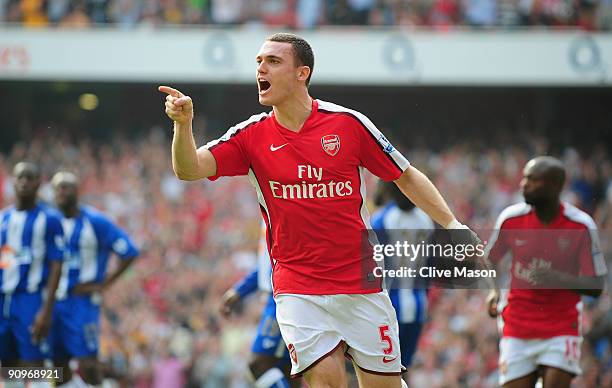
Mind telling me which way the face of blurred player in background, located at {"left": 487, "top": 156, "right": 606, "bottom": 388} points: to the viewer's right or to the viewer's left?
to the viewer's left

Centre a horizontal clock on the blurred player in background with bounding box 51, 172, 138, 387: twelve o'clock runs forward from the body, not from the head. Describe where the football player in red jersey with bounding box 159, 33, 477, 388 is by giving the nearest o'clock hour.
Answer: The football player in red jersey is roughly at 10 o'clock from the blurred player in background.

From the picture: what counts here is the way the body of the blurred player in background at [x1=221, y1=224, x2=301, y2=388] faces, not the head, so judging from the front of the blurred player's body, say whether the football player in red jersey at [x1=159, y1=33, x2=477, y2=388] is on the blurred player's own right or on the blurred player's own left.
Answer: on the blurred player's own left

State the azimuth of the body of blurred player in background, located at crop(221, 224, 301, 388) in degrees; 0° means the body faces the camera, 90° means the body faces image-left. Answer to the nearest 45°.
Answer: approximately 45°

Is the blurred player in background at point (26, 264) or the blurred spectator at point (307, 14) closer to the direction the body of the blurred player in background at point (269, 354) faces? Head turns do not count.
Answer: the blurred player in background

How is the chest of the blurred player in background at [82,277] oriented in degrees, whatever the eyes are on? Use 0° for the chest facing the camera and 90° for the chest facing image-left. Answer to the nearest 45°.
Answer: approximately 45°

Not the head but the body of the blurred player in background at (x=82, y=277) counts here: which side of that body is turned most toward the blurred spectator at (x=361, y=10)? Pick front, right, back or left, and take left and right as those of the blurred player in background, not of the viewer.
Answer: back

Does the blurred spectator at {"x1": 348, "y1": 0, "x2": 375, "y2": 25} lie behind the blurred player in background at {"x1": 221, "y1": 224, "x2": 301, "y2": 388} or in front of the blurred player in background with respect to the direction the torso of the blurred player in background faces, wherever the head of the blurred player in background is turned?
behind

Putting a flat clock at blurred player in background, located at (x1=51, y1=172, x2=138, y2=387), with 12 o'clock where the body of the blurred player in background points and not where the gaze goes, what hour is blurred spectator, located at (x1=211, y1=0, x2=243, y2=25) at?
The blurred spectator is roughly at 5 o'clock from the blurred player in background.

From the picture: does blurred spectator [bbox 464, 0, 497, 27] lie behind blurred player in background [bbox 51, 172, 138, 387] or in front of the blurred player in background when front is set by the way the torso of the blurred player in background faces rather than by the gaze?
behind

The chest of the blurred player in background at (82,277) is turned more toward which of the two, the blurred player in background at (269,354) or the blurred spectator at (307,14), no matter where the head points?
the blurred player in background
